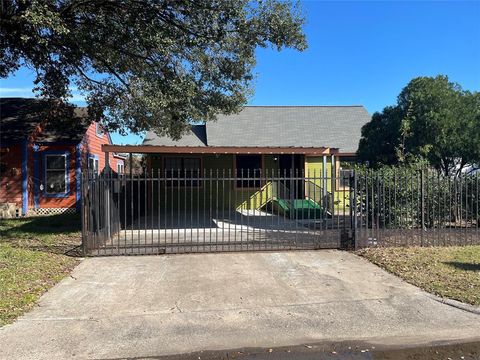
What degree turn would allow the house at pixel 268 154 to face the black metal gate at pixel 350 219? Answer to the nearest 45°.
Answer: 0° — it already faces it

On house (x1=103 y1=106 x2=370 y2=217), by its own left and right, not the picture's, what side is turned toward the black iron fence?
front

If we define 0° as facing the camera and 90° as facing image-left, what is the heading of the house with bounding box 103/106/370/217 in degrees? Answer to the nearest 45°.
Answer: approximately 0°

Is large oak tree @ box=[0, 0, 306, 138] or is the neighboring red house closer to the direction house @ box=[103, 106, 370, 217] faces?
the large oak tree

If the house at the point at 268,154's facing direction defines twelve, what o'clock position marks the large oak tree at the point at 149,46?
The large oak tree is roughly at 1 o'clock from the house.

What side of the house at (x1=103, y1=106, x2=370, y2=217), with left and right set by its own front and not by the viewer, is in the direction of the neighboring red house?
right
